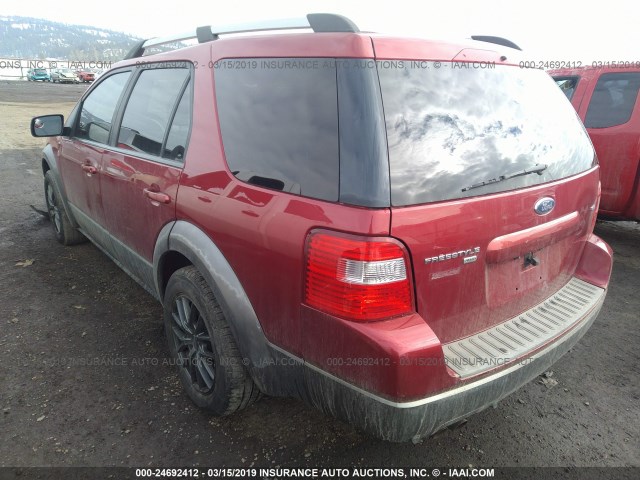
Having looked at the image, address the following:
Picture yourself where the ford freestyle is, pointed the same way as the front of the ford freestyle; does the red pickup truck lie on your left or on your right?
on your right

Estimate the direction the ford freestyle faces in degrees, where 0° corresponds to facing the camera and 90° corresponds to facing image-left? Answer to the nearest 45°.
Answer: approximately 135°
